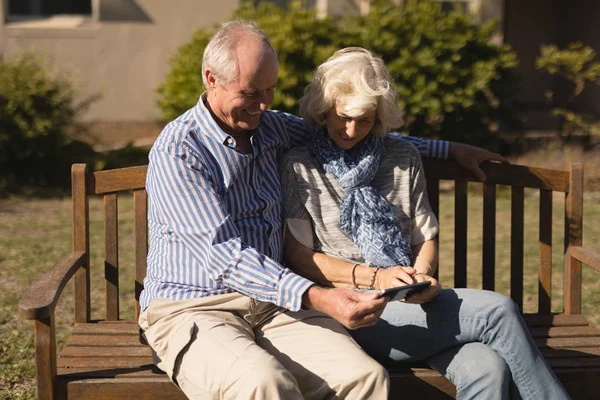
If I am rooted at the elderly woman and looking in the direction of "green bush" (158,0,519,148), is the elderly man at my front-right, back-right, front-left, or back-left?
back-left

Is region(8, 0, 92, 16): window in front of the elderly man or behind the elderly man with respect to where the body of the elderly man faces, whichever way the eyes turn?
behind

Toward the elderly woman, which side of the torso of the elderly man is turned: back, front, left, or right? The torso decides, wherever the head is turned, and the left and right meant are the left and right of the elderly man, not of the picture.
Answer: left

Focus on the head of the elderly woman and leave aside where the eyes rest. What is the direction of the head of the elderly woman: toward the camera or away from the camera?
toward the camera

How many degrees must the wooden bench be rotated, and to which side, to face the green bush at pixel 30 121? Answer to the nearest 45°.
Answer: approximately 135° to its right

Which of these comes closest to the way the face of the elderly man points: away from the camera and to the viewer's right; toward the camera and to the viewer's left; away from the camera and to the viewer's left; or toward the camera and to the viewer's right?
toward the camera and to the viewer's right

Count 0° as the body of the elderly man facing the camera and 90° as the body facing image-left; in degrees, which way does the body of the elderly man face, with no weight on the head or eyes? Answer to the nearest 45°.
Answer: approximately 315°

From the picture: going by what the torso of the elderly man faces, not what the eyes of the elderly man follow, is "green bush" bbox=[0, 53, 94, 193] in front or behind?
behind

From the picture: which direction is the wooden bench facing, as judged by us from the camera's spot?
facing the viewer
